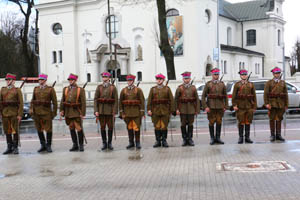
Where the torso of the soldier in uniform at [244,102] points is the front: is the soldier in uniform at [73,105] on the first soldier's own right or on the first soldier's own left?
on the first soldier's own right

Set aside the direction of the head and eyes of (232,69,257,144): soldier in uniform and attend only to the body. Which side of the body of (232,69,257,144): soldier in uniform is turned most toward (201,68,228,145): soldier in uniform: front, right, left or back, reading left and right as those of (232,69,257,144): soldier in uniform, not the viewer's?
right

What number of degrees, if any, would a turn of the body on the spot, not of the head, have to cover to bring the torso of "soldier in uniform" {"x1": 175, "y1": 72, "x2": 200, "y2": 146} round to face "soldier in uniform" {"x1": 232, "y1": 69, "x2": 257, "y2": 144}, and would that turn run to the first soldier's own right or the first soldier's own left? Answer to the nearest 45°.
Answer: approximately 90° to the first soldier's own left

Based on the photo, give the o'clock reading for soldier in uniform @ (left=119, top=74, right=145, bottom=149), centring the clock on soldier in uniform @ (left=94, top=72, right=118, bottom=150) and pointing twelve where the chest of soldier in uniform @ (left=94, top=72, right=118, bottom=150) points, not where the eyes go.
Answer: soldier in uniform @ (left=119, top=74, right=145, bottom=149) is roughly at 9 o'clock from soldier in uniform @ (left=94, top=72, right=118, bottom=150).

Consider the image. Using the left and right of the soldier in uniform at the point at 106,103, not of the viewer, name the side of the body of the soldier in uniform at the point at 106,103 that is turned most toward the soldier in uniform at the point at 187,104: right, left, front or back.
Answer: left

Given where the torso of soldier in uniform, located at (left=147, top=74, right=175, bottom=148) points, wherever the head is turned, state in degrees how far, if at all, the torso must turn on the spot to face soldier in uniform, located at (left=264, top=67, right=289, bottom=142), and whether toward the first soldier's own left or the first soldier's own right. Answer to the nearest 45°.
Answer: approximately 90° to the first soldier's own left

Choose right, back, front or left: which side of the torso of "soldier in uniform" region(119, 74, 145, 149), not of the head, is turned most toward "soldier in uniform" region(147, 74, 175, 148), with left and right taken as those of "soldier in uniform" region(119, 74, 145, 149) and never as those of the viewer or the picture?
left

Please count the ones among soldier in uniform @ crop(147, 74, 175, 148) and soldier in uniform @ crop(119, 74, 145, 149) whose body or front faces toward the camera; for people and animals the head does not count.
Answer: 2

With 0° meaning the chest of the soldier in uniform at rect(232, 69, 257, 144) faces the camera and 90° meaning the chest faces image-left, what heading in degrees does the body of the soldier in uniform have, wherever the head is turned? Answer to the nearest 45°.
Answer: approximately 0°

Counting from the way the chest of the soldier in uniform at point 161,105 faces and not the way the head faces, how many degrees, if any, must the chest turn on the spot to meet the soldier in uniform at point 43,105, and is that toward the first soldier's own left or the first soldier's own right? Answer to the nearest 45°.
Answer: approximately 90° to the first soldier's own right
